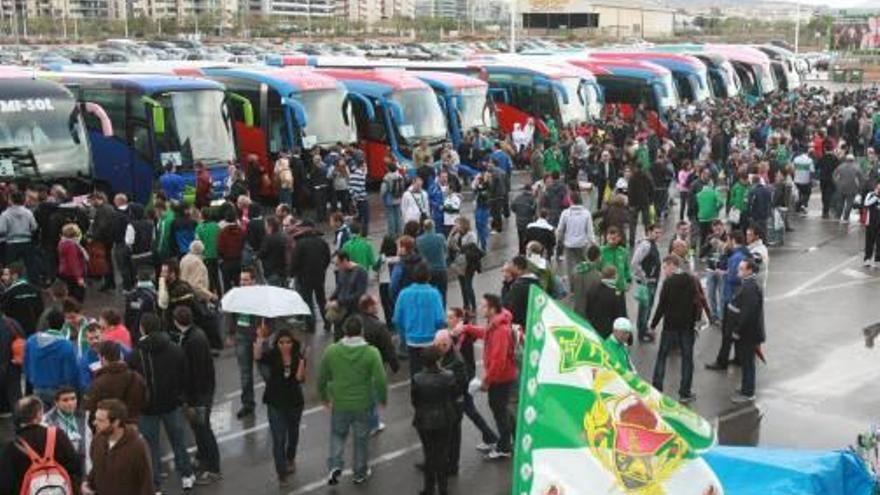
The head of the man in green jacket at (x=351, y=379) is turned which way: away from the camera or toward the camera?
away from the camera

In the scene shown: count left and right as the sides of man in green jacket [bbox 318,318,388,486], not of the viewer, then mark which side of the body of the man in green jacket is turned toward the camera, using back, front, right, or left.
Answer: back

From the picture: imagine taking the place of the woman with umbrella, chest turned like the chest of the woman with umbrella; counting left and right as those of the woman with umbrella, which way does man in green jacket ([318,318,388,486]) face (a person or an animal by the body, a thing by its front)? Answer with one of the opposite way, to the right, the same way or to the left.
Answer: the opposite way

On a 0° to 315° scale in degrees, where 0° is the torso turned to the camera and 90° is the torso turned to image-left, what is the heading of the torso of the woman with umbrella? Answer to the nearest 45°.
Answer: approximately 0°
